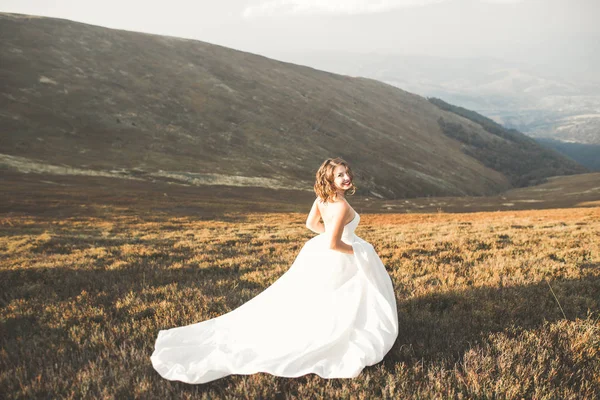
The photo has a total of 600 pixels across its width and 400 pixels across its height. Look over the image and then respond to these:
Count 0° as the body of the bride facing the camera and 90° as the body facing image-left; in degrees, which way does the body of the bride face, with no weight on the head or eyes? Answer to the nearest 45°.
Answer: approximately 225°

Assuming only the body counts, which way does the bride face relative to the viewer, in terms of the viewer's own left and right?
facing away from the viewer and to the right of the viewer
